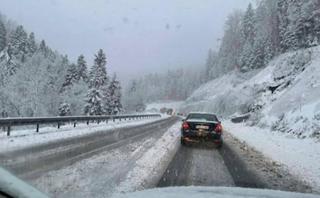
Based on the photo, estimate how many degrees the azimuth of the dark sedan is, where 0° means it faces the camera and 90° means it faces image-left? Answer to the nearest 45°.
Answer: approximately 180°
